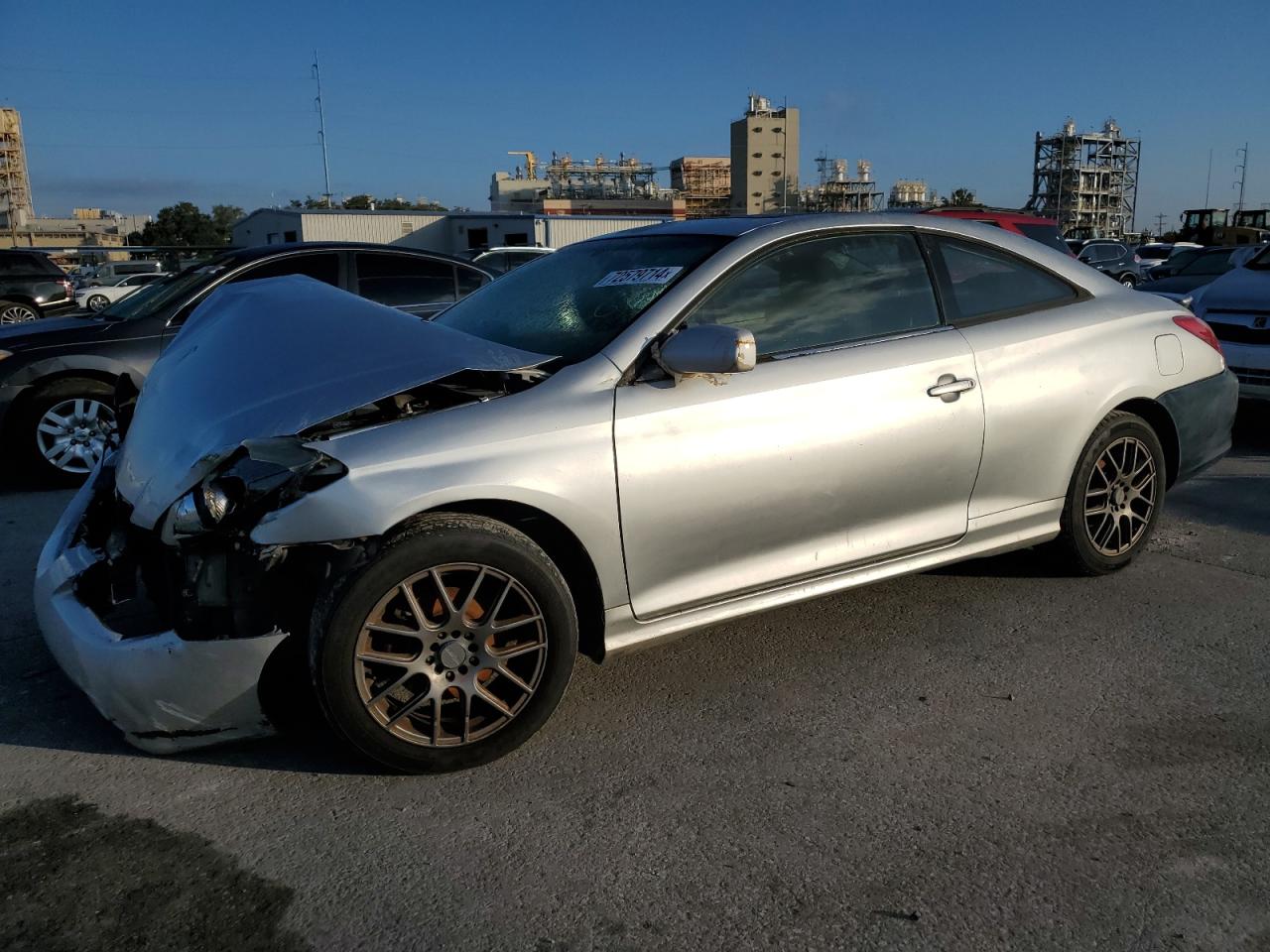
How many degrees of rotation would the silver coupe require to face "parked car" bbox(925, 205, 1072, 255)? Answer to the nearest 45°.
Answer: approximately 180°

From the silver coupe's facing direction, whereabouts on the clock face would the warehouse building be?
The warehouse building is roughly at 4 o'clock from the silver coupe.

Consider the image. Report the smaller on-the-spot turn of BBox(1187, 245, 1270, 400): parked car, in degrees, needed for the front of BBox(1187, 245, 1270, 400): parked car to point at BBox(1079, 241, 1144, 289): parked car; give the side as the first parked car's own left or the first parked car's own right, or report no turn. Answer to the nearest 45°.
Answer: approximately 135° to the first parked car's own right

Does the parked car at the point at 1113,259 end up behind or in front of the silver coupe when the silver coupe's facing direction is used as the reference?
behind

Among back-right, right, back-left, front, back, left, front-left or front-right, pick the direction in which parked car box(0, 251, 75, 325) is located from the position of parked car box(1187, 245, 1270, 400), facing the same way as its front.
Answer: front-right

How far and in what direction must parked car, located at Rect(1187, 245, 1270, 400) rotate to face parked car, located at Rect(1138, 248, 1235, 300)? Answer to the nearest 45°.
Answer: approximately 135° to its right

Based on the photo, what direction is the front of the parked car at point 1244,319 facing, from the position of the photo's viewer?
facing the viewer and to the left of the viewer

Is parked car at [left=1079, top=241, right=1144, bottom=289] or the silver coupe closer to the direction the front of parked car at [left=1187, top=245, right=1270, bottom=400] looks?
the silver coupe

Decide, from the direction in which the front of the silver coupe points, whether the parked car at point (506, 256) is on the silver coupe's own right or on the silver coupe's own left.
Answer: on the silver coupe's own right

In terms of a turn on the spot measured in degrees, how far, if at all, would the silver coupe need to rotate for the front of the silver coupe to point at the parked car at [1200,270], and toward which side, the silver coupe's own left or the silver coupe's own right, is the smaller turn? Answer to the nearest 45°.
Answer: approximately 180°

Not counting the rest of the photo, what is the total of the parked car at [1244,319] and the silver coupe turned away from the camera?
0

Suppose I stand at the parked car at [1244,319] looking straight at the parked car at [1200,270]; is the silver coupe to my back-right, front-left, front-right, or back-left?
back-left
